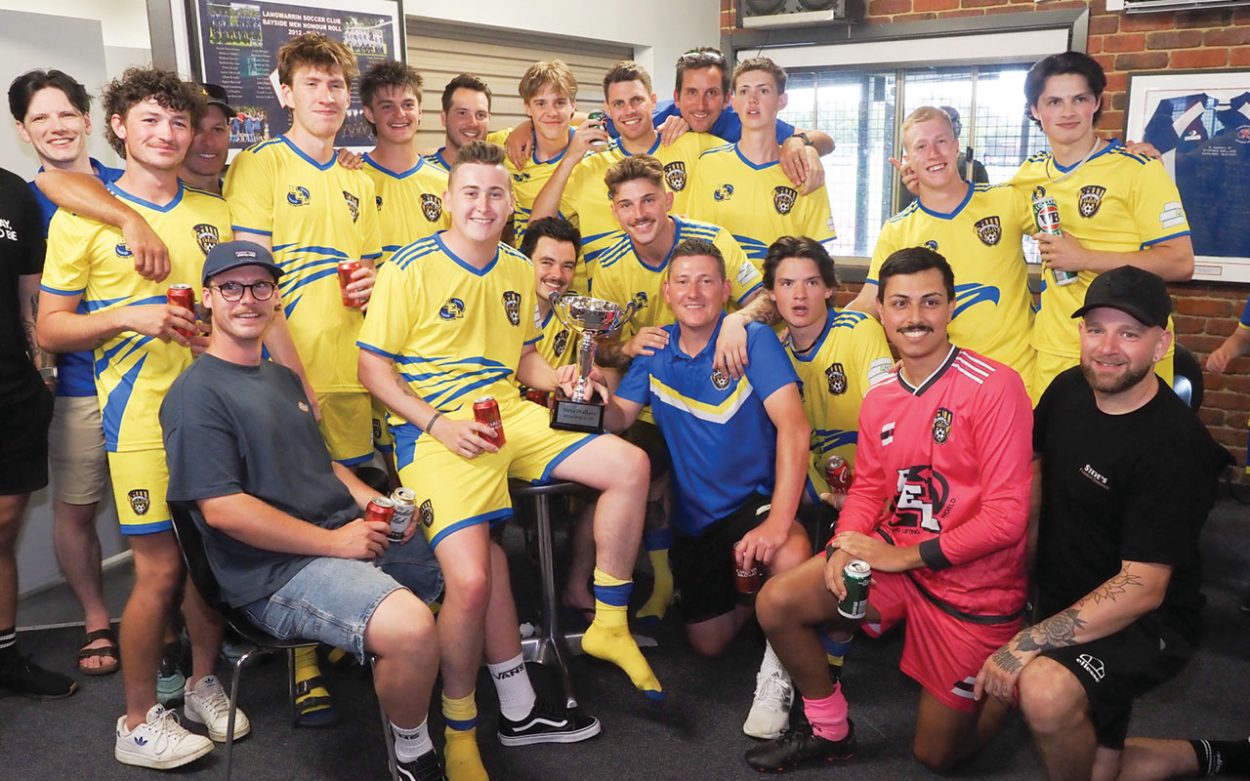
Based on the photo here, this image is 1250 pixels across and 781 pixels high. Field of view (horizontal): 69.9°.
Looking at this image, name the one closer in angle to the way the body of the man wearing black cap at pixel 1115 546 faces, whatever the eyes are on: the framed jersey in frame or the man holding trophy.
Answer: the man holding trophy

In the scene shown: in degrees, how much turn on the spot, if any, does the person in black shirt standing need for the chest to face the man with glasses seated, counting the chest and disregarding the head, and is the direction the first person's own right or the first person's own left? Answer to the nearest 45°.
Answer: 0° — they already face them

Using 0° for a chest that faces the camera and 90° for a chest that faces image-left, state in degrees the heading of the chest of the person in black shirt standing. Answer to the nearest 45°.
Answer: approximately 315°

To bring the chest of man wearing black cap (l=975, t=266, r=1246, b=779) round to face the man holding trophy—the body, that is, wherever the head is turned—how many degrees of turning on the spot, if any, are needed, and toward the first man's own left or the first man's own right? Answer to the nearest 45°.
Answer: approximately 45° to the first man's own right

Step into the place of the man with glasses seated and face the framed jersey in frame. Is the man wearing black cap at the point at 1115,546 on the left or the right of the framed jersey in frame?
right

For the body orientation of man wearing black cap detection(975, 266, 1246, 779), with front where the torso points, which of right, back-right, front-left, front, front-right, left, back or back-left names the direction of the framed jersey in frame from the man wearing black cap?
back-right
